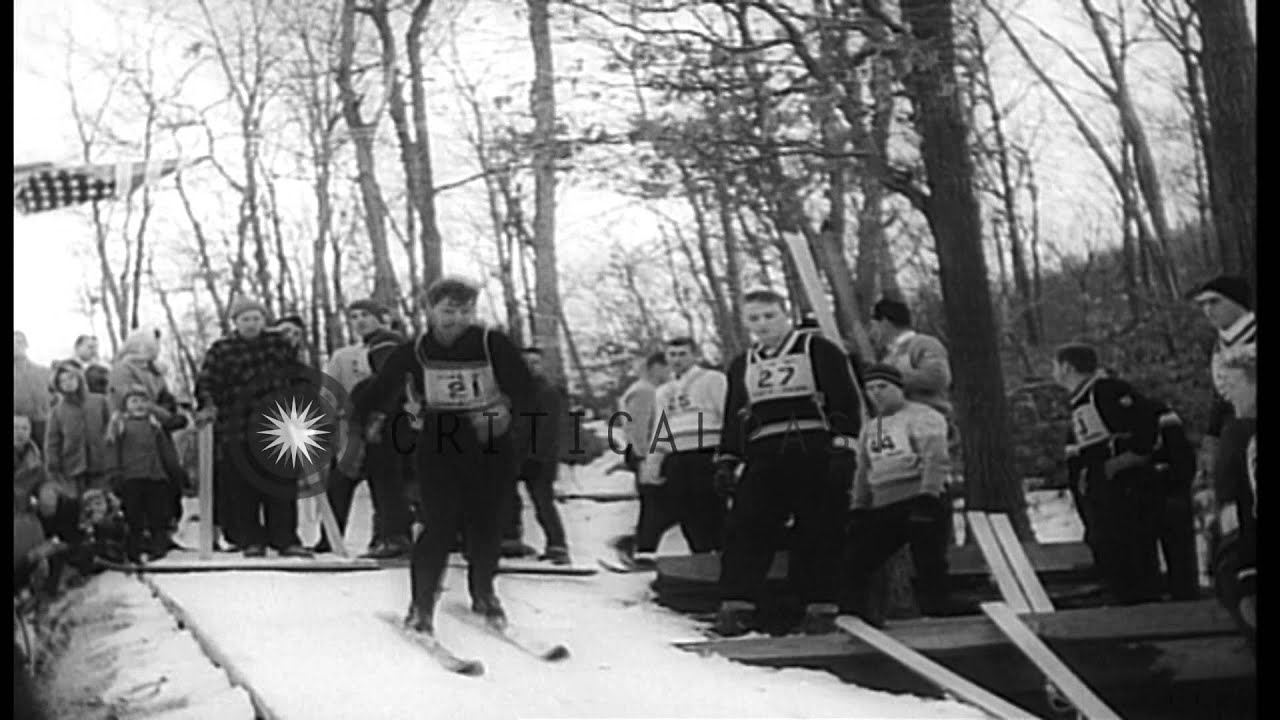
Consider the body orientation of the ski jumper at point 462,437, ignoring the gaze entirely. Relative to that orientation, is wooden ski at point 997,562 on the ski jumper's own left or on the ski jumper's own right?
on the ski jumper's own left

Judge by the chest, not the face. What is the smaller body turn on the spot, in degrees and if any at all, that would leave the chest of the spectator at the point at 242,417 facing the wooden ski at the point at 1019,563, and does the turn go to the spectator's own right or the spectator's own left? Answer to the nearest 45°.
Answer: approximately 90° to the spectator's own left

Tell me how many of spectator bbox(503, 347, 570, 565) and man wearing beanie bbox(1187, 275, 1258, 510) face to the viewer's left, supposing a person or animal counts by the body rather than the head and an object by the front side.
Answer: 2

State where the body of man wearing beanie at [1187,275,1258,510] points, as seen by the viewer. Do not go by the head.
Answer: to the viewer's left

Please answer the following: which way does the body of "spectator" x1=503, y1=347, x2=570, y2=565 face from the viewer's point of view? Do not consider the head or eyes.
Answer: to the viewer's left

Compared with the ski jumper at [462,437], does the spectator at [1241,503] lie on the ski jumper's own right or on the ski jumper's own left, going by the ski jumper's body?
on the ski jumper's own left
